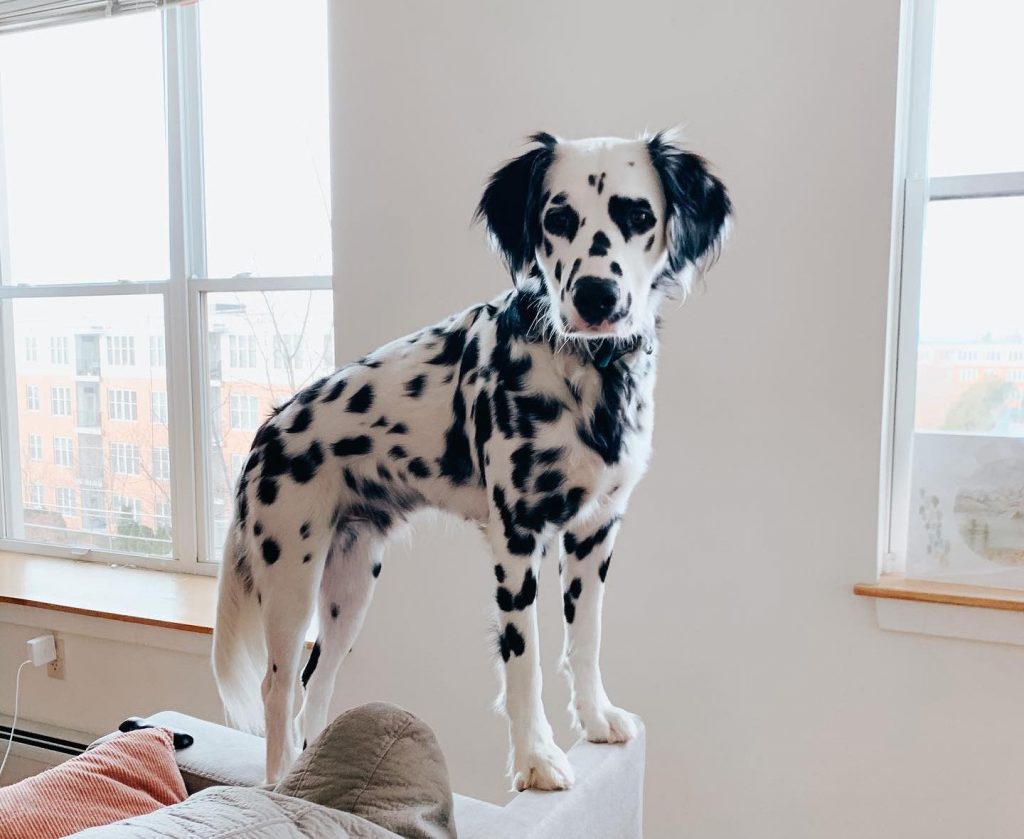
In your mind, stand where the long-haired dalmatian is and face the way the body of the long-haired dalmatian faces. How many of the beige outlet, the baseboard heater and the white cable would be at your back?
3

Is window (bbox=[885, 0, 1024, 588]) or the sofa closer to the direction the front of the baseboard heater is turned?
the sofa

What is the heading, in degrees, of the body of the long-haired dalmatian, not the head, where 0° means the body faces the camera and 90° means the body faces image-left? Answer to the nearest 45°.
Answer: approximately 315°

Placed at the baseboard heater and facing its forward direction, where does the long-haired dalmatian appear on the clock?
The long-haired dalmatian is roughly at 10 o'clock from the baseboard heater.

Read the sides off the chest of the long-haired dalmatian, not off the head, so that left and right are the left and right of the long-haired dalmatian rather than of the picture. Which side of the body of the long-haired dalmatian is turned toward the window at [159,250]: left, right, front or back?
back

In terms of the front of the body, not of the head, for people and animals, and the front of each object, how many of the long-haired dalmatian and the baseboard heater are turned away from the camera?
0

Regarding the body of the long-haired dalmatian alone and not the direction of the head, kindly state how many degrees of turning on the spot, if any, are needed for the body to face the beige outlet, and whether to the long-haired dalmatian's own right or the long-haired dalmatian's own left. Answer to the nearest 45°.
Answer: approximately 180°

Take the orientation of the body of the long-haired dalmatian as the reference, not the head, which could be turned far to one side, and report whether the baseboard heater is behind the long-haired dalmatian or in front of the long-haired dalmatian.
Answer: behind
